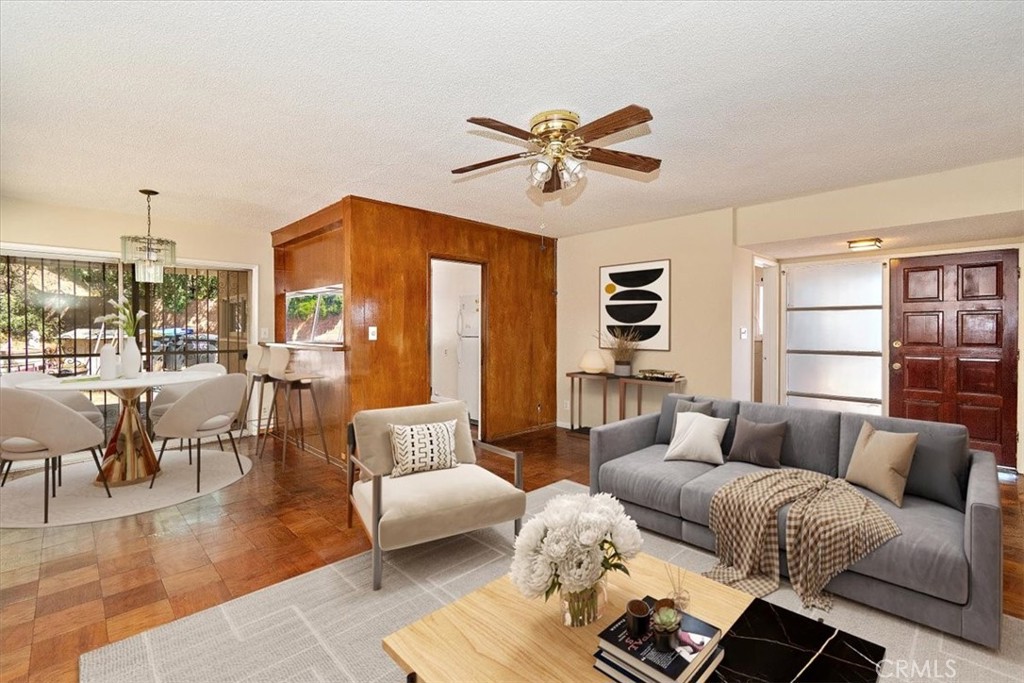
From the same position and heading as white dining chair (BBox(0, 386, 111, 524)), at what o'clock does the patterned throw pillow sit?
The patterned throw pillow is roughly at 3 o'clock from the white dining chair.

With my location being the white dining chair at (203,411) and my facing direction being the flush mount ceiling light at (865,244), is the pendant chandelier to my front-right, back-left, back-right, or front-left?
back-left

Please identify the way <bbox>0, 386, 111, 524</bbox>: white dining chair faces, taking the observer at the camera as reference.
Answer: facing away from the viewer and to the right of the viewer

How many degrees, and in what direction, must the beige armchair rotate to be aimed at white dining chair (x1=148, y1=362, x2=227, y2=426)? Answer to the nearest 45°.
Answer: approximately 180°

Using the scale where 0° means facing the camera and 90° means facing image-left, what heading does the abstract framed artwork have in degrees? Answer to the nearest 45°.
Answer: approximately 45°
